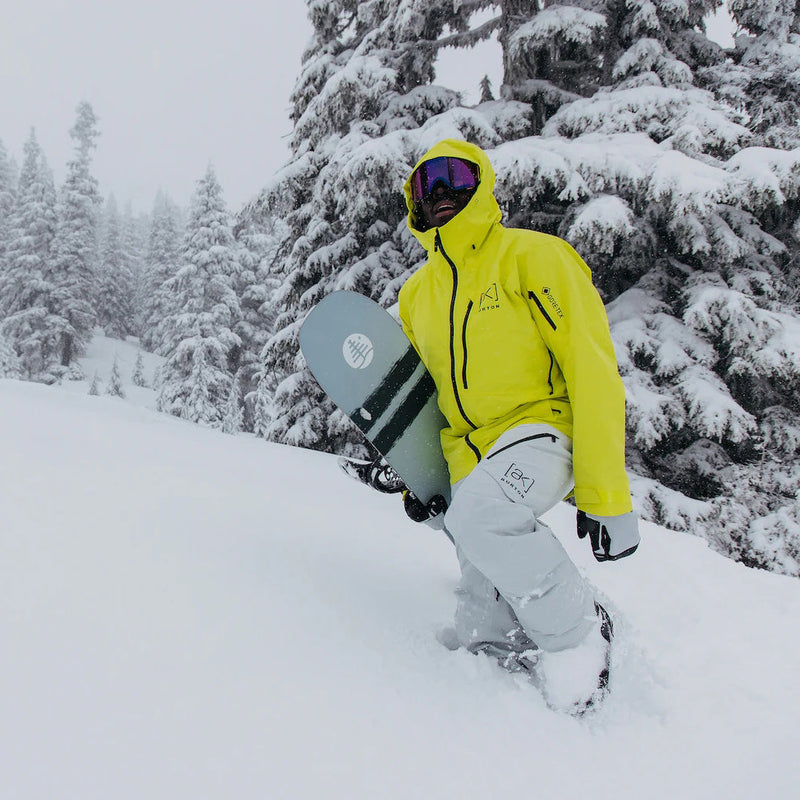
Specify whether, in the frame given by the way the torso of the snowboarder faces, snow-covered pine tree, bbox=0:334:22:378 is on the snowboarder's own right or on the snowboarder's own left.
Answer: on the snowboarder's own right

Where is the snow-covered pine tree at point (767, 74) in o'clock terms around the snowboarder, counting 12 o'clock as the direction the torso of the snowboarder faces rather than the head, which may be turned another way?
The snow-covered pine tree is roughly at 5 o'clock from the snowboarder.

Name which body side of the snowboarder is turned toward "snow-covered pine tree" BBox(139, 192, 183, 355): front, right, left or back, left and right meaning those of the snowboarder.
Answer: right

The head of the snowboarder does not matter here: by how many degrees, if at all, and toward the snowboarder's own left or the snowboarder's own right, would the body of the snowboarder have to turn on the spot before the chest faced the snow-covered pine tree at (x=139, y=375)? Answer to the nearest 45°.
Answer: approximately 90° to the snowboarder's own right

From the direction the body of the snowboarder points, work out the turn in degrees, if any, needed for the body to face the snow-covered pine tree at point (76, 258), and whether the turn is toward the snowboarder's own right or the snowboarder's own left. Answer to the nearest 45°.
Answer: approximately 90° to the snowboarder's own right

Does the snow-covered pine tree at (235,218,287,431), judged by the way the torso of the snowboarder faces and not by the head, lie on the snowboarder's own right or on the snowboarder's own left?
on the snowboarder's own right

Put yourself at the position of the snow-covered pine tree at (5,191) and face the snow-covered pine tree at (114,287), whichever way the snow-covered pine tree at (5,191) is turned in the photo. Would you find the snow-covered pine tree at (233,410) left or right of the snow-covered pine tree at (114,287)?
right

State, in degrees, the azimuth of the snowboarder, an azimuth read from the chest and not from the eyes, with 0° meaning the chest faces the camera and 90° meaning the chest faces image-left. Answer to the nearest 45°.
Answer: approximately 45°

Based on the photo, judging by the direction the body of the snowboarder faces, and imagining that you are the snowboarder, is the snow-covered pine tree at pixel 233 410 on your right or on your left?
on your right
